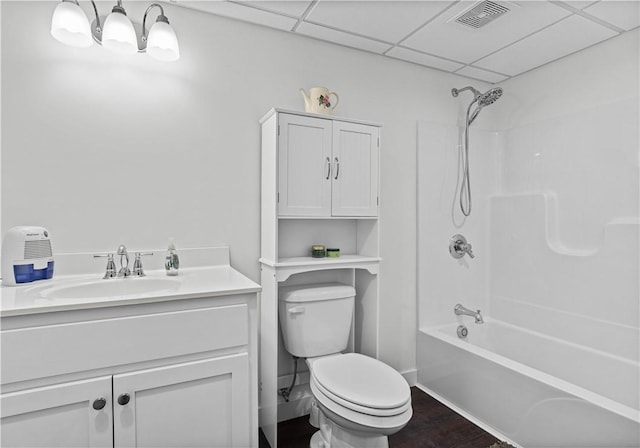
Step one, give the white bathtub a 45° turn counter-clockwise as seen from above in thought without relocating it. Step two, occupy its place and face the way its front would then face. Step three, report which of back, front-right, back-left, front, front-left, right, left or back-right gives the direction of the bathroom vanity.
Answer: front-right

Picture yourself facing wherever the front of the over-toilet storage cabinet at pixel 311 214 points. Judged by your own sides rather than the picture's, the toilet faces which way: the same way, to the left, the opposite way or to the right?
the same way

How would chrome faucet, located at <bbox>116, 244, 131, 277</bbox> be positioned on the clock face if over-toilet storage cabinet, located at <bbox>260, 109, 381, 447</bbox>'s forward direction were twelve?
The chrome faucet is roughly at 4 o'clock from the over-toilet storage cabinet.

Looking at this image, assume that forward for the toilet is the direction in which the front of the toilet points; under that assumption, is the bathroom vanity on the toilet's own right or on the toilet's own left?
on the toilet's own right

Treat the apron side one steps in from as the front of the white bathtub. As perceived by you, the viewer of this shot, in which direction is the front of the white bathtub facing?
facing the viewer and to the left of the viewer

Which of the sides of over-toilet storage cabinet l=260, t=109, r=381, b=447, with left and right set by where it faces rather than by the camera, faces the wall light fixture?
right

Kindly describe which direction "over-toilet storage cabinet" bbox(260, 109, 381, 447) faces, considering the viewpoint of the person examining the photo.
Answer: facing the viewer and to the right of the viewer
